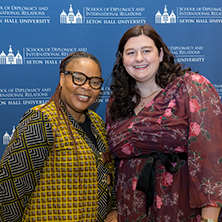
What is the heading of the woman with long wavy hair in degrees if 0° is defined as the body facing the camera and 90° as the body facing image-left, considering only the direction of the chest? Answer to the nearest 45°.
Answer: approximately 45°

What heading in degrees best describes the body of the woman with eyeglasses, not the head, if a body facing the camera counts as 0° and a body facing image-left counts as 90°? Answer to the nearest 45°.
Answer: approximately 315°
